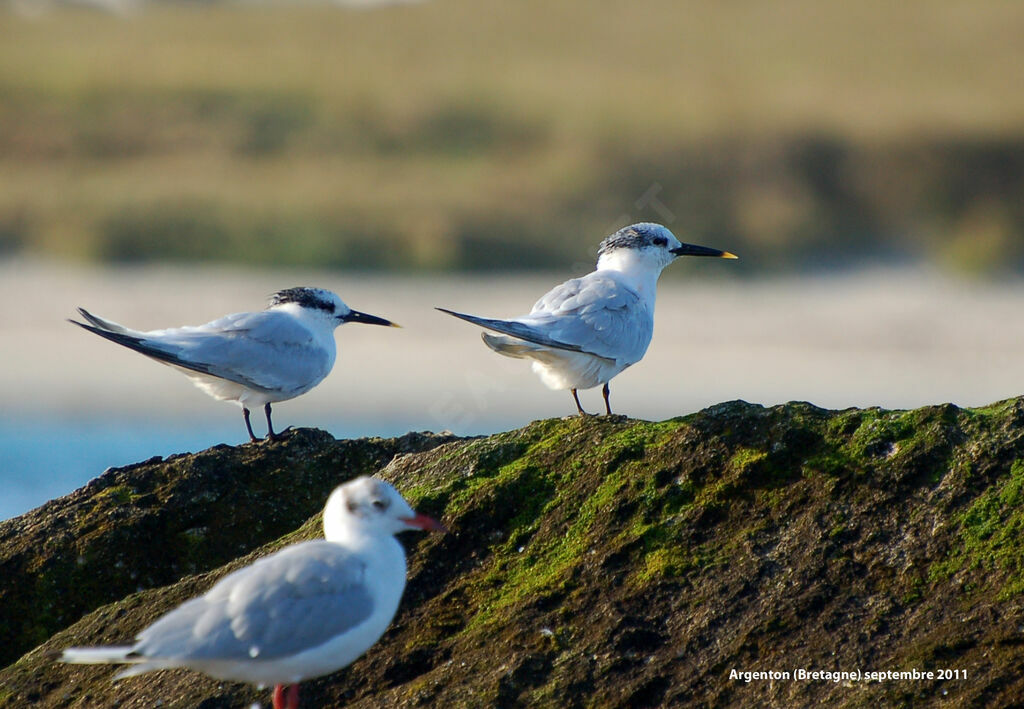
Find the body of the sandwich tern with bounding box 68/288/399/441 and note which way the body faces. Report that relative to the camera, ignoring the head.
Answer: to the viewer's right

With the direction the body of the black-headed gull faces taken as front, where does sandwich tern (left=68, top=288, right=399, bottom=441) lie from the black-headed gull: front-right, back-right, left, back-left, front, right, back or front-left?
left

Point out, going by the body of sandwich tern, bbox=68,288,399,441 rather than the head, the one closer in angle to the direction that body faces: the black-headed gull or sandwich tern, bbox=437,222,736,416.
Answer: the sandwich tern

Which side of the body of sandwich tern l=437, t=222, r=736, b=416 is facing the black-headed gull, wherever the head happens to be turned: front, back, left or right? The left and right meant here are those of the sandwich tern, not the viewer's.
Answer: right

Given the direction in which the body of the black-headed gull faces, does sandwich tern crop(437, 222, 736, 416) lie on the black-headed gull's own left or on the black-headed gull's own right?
on the black-headed gull's own left

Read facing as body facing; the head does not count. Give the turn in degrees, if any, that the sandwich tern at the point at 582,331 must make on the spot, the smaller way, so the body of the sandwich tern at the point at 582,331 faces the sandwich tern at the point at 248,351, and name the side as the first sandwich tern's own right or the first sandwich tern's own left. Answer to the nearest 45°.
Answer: approximately 180°

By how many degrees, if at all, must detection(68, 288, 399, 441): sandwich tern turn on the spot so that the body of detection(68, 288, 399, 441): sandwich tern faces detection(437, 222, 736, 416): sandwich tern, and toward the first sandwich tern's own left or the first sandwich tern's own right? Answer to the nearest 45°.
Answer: approximately 45° to the first sandwich tern's own right

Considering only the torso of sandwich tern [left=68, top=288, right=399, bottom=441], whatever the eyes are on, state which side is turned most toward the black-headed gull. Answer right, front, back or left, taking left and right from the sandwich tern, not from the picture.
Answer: right

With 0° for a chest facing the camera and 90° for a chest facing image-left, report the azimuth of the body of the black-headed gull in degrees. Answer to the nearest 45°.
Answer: approximately 270°

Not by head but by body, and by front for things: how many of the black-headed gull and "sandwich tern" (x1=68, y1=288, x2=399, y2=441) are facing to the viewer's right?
2

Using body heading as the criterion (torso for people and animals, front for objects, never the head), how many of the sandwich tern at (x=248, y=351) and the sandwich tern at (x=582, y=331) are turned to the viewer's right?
2

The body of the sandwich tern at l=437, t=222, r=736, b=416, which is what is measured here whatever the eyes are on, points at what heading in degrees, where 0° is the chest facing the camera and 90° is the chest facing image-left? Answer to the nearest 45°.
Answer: approximately 270°
